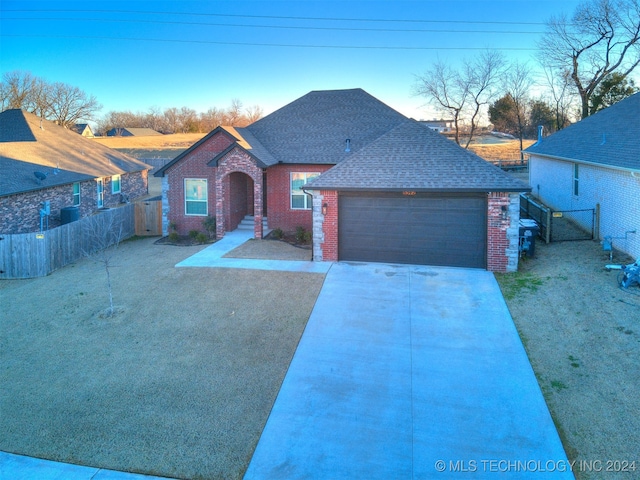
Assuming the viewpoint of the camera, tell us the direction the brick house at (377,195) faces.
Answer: facing the viewer

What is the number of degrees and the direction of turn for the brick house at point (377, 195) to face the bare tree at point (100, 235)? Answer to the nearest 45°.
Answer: approximately 90° to its right

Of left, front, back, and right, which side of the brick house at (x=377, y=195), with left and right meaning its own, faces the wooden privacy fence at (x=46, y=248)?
right

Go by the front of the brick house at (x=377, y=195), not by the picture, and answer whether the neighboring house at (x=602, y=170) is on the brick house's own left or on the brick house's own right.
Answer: on the brick house's own left

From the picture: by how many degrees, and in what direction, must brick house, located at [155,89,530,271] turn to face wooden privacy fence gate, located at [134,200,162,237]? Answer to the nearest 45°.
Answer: approximately 135° to its right
